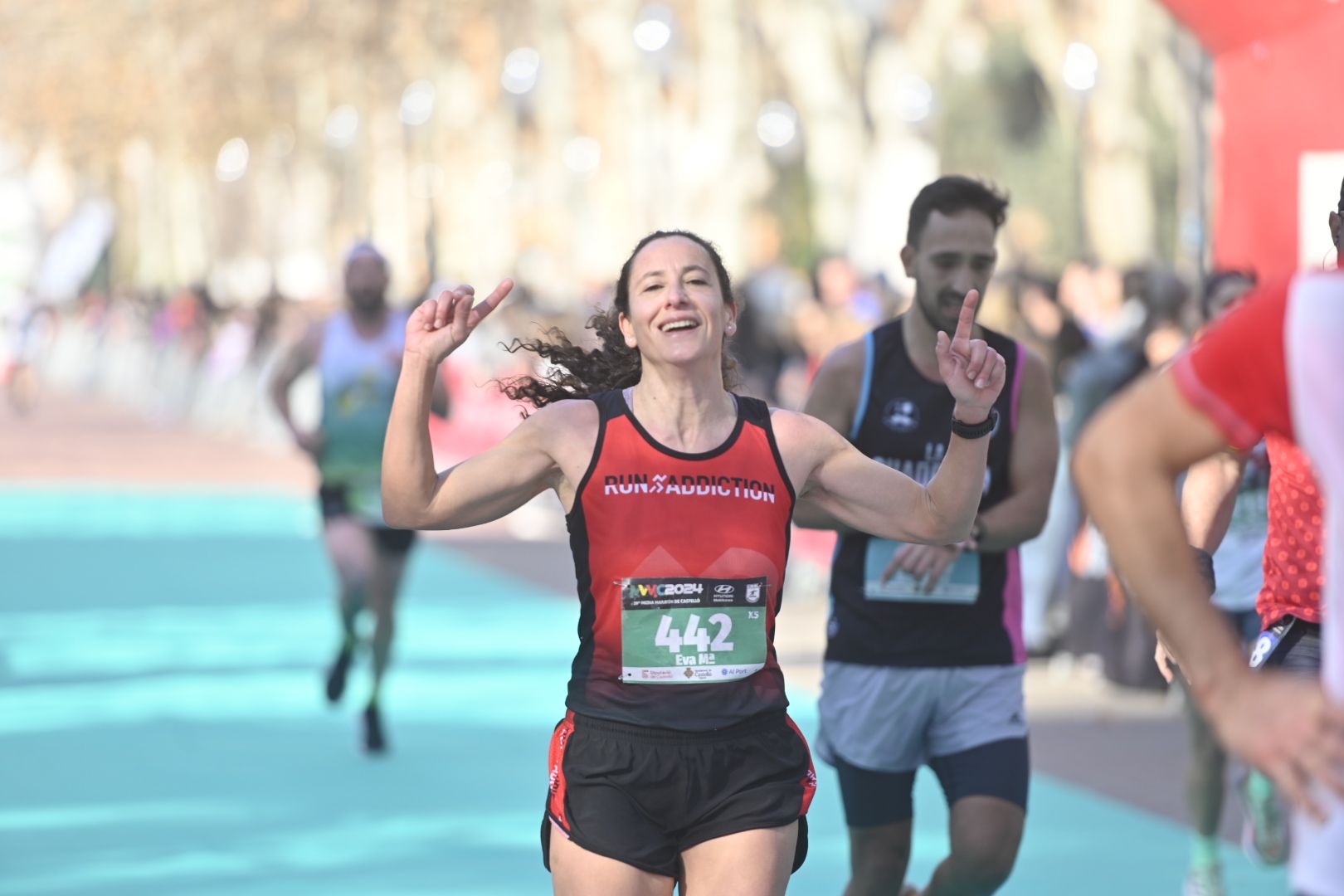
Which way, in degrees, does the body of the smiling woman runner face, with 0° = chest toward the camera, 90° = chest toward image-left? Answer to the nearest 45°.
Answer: approximately 0°
